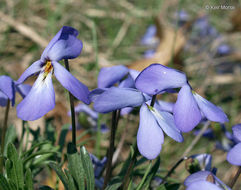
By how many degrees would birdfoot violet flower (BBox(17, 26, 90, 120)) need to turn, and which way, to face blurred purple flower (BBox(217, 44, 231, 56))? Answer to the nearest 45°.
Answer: approximately 180°

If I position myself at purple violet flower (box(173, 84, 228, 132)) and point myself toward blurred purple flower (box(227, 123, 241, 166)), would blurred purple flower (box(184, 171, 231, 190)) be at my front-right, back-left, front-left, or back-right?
front-right

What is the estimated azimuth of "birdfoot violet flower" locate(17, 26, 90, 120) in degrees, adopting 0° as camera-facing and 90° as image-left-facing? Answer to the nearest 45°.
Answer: approximately 45°

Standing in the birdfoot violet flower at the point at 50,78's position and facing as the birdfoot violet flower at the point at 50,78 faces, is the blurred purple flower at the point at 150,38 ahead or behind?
behind
